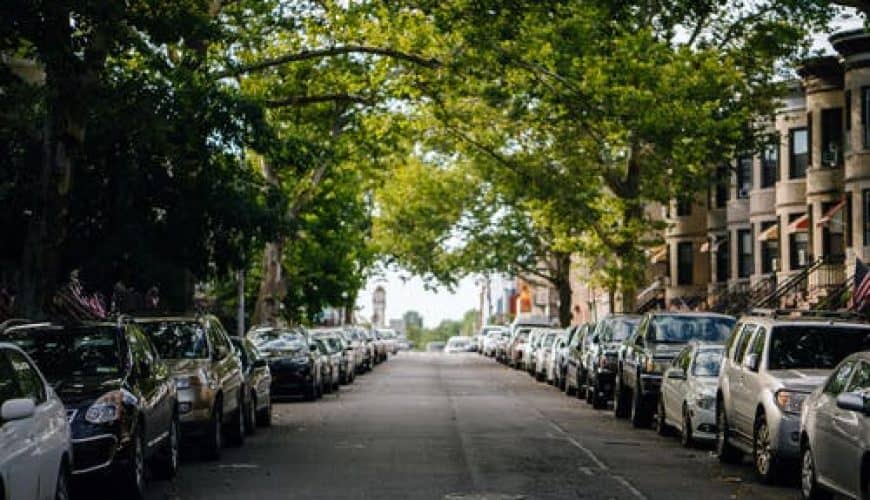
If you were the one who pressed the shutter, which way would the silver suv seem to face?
facing the viewer and to the right of the viewer

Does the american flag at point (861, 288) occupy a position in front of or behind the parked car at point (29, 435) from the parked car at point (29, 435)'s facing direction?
behind

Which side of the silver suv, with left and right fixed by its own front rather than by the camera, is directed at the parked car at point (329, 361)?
back

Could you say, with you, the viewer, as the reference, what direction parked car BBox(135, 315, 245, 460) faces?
facing the viewer and to the left of the viewer

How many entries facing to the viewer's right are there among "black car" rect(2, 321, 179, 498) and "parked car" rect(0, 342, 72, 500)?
0

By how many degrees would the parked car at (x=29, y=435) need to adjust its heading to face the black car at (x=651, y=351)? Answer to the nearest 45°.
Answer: approximately 180°

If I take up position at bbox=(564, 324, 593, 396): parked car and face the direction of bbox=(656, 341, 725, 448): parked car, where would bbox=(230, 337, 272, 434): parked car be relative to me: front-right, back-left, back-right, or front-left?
front-right

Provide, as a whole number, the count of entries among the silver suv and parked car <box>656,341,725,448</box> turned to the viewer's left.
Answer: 0

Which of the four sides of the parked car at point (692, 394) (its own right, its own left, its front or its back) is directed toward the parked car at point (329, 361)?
back

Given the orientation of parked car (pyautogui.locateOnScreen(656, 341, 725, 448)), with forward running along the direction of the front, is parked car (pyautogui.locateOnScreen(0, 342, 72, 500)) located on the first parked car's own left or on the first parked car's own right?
on the first parked car's own right
